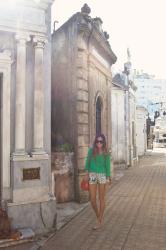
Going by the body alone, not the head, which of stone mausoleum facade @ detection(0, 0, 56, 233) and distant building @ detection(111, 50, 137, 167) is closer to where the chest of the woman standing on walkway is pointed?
the stone mausoleum facade

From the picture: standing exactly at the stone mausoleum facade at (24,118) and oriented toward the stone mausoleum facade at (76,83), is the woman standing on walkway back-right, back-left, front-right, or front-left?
front-right

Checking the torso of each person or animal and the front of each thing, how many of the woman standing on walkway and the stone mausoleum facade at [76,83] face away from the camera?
0

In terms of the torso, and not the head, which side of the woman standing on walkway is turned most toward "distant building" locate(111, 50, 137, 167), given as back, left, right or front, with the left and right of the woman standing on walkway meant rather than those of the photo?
back

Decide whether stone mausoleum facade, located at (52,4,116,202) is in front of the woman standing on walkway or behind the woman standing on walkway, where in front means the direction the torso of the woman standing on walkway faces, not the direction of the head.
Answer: behind

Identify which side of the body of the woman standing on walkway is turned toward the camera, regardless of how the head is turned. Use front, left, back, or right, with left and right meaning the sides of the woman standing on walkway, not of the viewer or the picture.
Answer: front

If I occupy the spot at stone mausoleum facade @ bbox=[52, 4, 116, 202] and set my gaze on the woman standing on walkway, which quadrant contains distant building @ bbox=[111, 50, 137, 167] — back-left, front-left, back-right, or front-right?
back-left

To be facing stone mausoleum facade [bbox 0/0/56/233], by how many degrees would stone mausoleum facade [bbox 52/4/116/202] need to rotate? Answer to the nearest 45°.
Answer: approximately 45° to its right

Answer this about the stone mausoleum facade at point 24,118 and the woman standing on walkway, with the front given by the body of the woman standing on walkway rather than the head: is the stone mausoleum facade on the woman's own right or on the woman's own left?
on the woman's own right

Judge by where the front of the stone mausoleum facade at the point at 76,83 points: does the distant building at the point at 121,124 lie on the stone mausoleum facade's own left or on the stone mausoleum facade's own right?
on the stone mausoleum facade's own left

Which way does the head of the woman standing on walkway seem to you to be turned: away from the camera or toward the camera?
toward the camera
